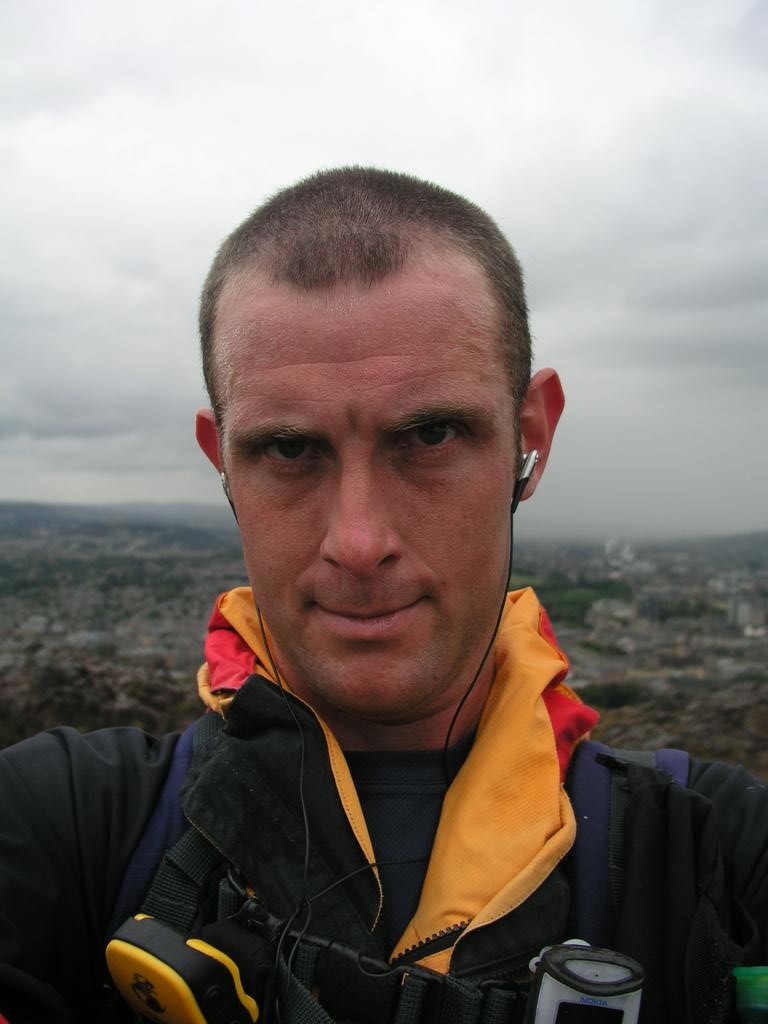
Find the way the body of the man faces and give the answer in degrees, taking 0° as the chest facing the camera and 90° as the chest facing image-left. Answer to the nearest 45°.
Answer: approximately 0°
